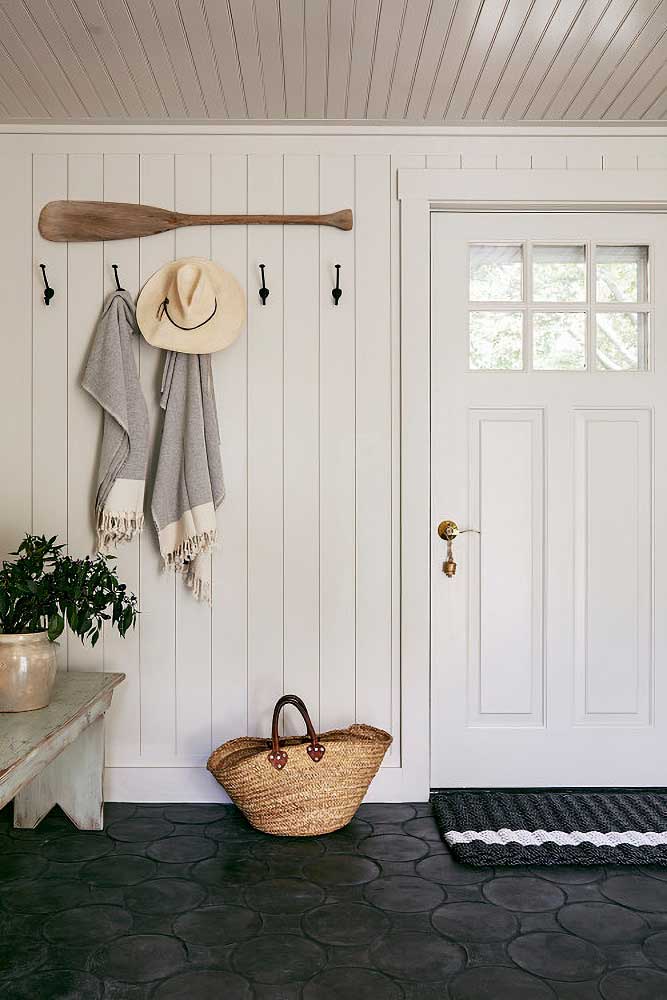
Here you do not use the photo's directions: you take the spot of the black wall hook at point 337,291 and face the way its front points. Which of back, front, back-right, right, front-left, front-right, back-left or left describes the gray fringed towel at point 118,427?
right

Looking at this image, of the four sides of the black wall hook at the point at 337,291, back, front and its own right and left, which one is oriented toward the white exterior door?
left

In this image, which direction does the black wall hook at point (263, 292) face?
toward the camera

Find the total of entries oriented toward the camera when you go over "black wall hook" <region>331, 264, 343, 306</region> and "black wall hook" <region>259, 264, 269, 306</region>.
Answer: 2

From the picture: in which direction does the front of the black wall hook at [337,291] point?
toward the camera

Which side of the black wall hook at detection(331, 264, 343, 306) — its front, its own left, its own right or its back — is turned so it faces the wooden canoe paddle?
right

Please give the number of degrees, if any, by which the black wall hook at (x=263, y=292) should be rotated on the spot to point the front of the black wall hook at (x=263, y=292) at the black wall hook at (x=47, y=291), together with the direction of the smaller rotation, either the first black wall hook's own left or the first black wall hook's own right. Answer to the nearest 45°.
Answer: approximately 90° to the first black wall hook's own right

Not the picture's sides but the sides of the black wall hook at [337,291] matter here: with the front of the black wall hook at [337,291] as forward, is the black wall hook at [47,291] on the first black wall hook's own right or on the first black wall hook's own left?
on the first black wall hook's own right

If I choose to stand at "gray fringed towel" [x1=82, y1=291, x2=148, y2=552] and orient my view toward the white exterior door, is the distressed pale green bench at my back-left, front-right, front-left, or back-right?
back-right
